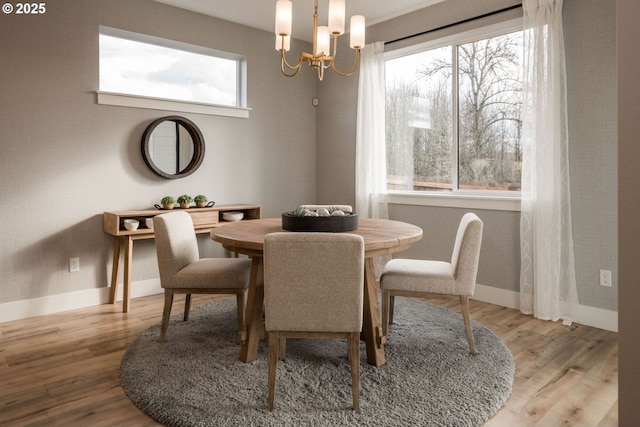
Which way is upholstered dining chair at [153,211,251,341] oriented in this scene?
to the viewer's right

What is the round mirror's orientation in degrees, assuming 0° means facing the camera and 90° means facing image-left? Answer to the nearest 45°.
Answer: approximately 315°

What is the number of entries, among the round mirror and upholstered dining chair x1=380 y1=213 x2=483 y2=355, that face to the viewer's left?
1

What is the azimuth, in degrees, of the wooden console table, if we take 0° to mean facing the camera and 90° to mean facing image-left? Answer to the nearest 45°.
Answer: approximately 315°

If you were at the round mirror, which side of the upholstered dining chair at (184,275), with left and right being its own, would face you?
left

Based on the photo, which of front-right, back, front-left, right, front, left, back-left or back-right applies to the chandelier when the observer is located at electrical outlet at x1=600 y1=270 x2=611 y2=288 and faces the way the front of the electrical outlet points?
front-right

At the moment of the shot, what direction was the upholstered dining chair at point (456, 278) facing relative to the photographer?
facing to the left of the viewer
